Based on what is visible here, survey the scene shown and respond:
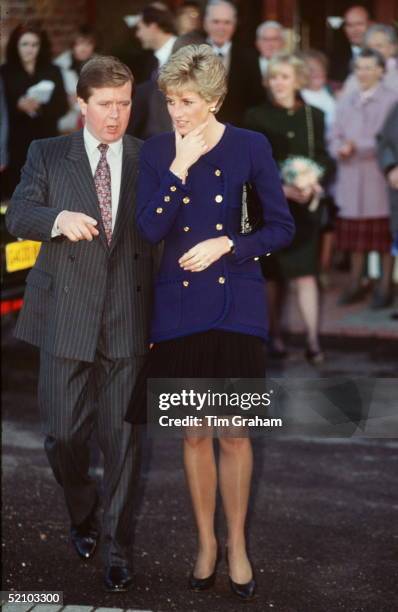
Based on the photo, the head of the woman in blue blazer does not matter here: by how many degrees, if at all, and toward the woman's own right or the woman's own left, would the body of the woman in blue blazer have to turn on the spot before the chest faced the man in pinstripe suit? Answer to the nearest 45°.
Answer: approximately 90° to the woman's own right

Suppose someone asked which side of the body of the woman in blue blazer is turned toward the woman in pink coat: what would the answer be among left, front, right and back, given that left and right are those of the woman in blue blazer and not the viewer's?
back

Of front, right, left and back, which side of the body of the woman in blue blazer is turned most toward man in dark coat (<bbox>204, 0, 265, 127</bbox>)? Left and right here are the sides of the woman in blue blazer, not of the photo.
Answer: back

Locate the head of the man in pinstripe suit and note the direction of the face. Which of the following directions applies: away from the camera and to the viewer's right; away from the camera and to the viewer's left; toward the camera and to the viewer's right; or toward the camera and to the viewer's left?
toward the camera and to the viewer's right

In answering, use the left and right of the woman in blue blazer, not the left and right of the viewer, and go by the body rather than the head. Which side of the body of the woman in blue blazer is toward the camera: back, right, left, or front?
front

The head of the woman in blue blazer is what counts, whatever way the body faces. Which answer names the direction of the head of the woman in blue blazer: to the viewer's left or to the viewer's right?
to the viewer's left
